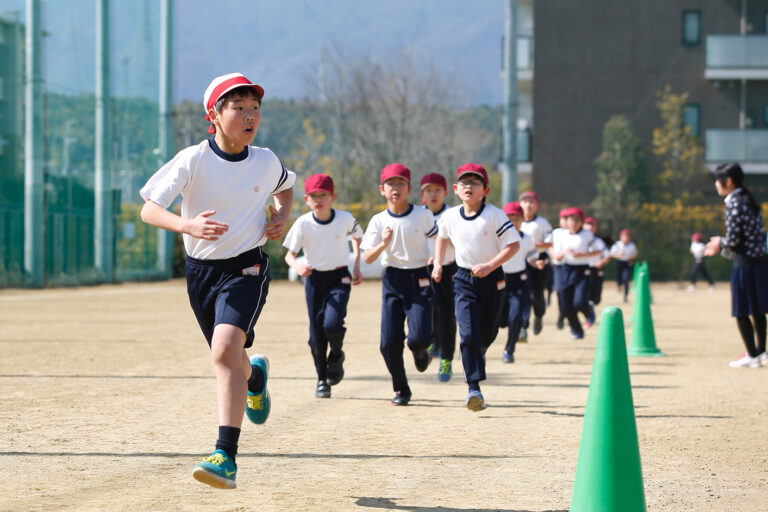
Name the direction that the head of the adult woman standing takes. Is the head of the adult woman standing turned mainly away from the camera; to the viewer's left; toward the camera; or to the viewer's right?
to the viewer's left

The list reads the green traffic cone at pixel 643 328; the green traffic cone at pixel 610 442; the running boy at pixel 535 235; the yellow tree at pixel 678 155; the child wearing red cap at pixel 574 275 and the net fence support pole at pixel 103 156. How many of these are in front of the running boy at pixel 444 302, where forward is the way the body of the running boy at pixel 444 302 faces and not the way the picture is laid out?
1

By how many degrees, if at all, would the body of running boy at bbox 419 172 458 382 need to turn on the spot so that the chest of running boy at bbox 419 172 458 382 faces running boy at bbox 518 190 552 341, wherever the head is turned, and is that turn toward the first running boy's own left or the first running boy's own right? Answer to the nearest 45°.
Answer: approximately 180°

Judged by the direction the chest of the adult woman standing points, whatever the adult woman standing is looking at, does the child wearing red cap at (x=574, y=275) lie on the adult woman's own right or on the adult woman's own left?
on the adult woman's own right

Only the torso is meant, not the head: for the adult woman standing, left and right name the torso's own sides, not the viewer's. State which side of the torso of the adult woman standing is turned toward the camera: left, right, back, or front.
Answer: left

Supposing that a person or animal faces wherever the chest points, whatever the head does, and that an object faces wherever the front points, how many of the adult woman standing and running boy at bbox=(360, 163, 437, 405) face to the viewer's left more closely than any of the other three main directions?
1

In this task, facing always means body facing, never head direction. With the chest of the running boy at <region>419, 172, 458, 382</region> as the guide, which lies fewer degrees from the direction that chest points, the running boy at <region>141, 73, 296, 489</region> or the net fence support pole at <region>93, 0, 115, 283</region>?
the running boy

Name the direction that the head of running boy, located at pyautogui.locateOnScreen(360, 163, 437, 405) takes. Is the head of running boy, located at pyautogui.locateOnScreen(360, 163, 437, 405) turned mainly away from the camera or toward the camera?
toward the camera

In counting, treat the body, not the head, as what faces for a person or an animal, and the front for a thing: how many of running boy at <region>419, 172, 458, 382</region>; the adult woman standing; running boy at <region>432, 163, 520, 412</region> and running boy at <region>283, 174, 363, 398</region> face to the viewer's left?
1

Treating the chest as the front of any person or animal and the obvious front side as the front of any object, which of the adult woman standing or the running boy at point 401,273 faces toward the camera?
the running boy

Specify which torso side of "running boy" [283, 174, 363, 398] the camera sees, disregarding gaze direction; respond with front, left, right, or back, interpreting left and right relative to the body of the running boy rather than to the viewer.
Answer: front

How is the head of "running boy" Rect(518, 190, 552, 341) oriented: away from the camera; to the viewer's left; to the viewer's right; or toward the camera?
toward the camera

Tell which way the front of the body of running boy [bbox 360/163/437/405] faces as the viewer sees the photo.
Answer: toward the camera
